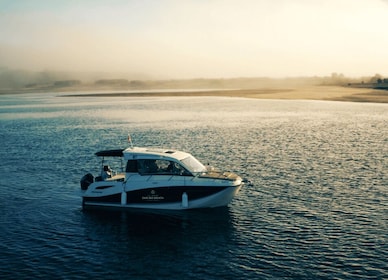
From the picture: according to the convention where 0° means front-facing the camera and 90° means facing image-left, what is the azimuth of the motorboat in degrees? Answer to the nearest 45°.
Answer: approximately 270°
